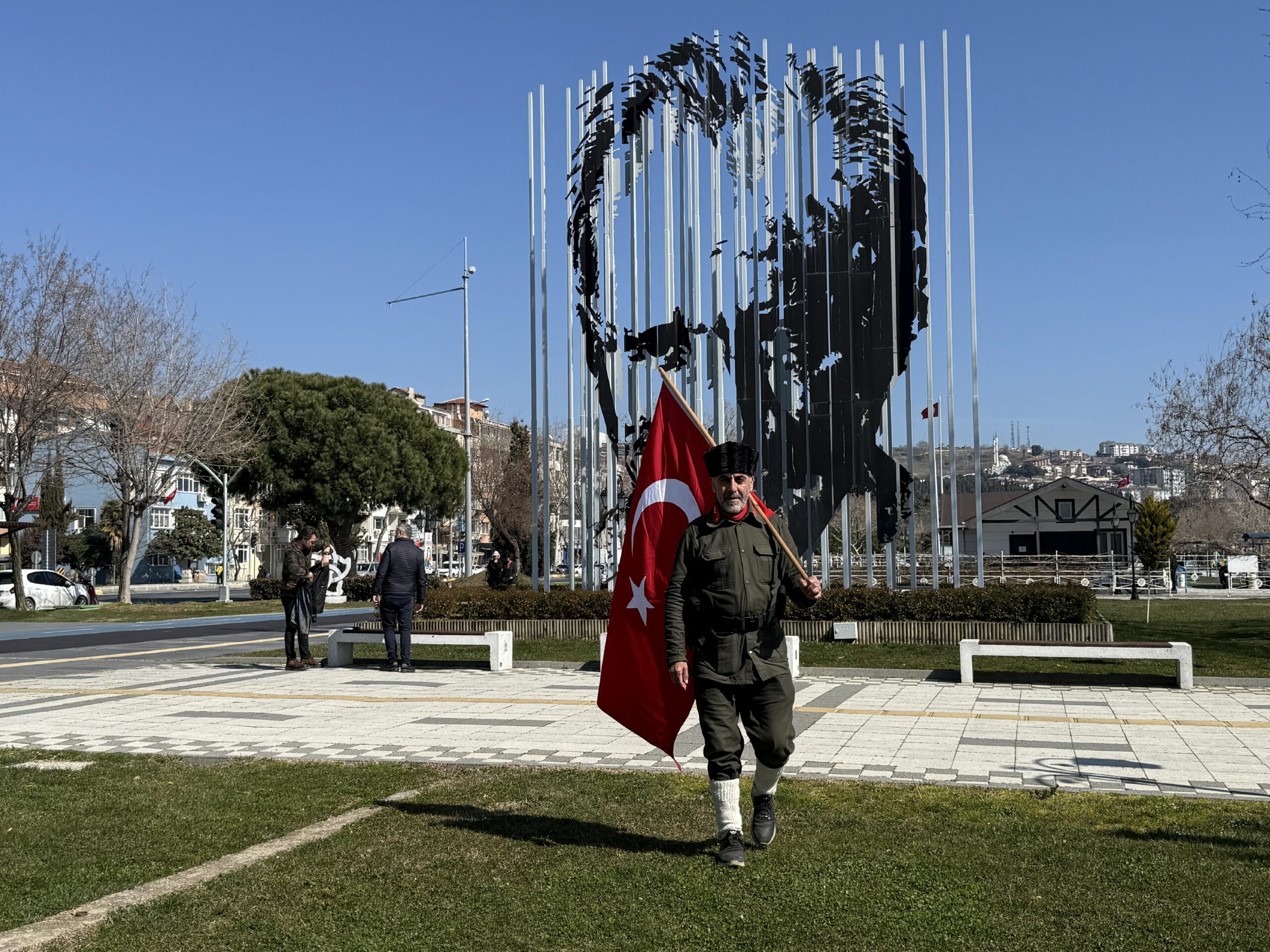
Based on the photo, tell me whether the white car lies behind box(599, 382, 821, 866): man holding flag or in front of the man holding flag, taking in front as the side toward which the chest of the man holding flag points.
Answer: behind

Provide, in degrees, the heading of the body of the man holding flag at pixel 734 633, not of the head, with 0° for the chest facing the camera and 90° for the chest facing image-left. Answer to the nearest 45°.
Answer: approximately 0°

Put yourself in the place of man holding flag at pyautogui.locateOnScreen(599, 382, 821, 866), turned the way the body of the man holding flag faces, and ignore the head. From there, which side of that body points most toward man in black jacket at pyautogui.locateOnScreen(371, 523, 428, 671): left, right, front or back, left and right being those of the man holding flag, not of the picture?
back

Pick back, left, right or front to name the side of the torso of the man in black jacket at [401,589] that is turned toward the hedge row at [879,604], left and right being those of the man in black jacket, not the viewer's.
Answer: right

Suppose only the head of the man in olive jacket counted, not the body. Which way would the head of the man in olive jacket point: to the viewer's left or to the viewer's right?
to the viewer's right

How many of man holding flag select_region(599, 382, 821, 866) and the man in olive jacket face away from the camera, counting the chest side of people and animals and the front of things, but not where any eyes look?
0

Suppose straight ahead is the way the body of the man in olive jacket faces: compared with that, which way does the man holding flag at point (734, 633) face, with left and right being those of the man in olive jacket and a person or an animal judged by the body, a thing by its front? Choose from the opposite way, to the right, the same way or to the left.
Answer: to the right

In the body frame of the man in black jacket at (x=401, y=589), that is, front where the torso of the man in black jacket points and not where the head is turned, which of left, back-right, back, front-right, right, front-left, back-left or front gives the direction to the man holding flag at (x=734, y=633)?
back

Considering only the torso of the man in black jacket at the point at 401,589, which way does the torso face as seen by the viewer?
away from the camera
